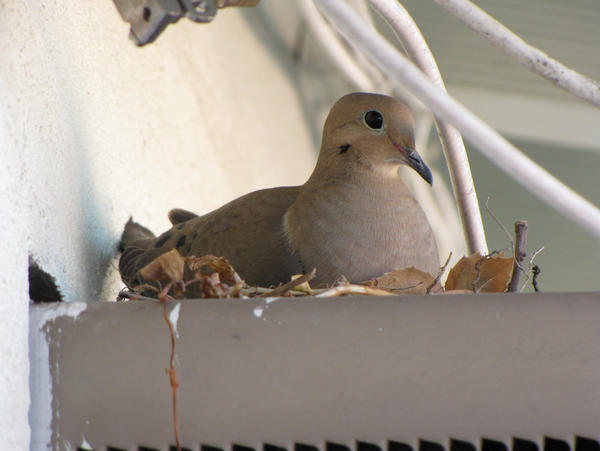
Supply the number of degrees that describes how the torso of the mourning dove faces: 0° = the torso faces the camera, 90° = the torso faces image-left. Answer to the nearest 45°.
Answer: approximately 315°

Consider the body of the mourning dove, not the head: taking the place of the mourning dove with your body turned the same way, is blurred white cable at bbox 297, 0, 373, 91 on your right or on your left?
on your left

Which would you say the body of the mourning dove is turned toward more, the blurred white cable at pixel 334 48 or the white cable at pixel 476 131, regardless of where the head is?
the white cable at pixel 476 131

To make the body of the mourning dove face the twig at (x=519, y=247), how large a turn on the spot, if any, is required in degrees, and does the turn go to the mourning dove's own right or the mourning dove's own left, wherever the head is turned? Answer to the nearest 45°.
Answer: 0° — it already faces it
